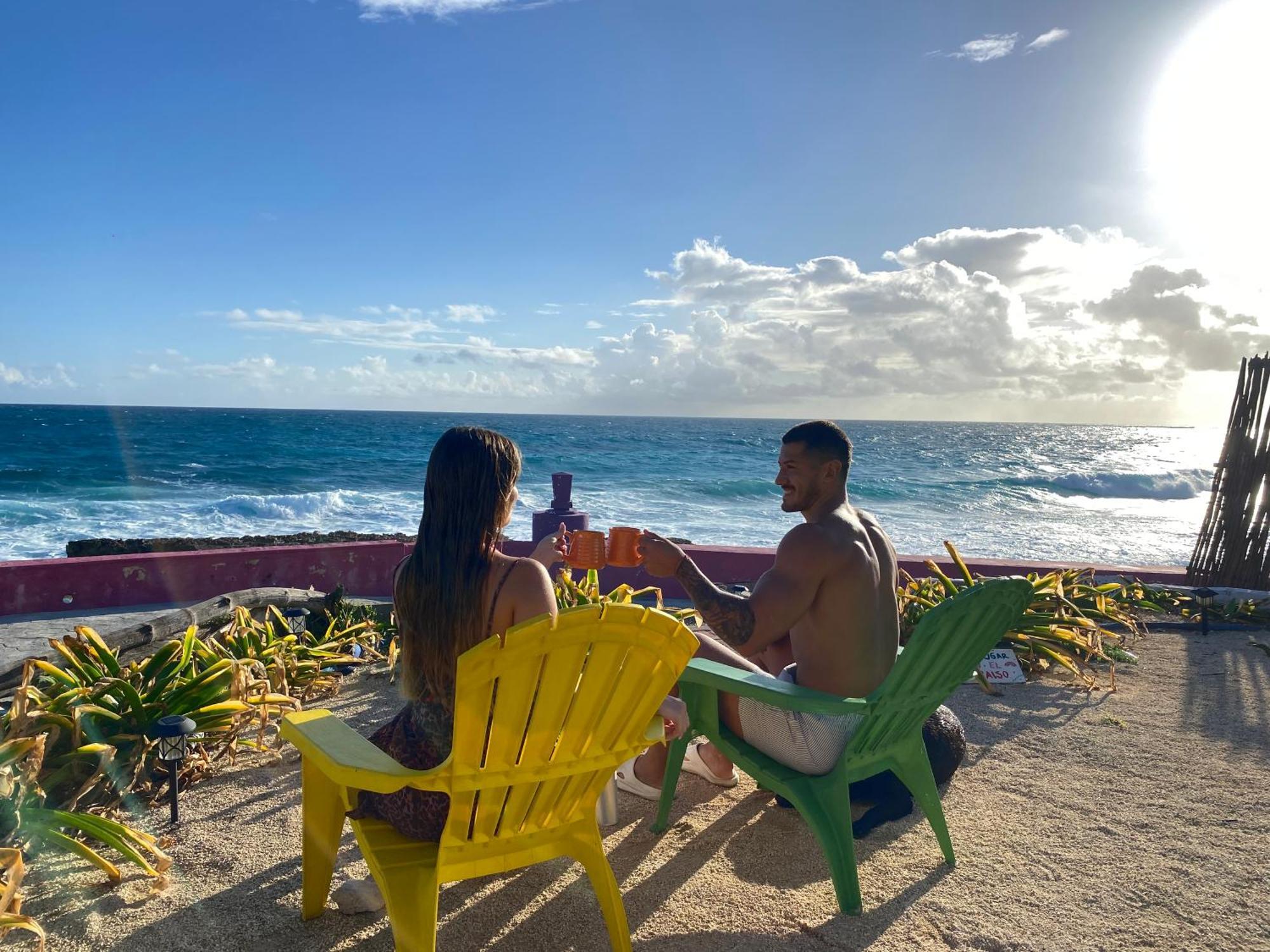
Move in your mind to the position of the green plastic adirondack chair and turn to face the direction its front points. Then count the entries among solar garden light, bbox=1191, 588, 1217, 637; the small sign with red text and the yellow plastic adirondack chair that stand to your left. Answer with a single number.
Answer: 1

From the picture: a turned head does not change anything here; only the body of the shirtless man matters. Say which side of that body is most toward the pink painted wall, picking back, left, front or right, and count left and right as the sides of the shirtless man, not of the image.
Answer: front

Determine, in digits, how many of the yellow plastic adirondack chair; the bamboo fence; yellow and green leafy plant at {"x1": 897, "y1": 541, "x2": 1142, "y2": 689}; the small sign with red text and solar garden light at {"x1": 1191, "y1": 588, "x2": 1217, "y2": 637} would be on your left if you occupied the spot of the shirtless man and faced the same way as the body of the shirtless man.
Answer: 1

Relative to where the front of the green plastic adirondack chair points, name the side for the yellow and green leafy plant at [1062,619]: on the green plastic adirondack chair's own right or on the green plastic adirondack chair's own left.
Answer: on the green plastic adirondack chair's own right

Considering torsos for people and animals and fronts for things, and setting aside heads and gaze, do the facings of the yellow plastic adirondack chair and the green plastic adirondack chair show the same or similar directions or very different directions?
same or similar directions

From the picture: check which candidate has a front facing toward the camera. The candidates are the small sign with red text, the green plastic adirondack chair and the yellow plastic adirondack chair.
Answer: the small sign with red text

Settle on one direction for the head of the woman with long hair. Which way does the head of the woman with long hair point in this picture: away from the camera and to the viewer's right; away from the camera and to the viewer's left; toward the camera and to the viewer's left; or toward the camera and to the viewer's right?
away from the camera and to the viewer's right

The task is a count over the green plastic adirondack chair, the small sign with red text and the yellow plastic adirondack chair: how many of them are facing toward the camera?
1

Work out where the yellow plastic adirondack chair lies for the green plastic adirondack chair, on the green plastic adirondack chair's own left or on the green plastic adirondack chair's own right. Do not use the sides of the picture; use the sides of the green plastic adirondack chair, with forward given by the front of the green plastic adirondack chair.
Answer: on the green plastic adirondack chair's own left

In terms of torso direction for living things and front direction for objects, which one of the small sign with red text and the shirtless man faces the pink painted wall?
the shirtless man

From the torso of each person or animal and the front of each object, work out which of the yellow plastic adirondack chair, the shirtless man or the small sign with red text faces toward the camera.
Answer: the small sign with red text

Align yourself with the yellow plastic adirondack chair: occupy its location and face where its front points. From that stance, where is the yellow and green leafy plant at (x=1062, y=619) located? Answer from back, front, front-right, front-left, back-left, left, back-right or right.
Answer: right

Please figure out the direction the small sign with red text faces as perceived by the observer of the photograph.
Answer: facing the viewer

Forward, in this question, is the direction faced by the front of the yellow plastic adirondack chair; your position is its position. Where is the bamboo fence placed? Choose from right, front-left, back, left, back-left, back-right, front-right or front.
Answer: right

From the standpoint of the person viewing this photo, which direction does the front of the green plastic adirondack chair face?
facing away from the viewer and to the left of the viewer
